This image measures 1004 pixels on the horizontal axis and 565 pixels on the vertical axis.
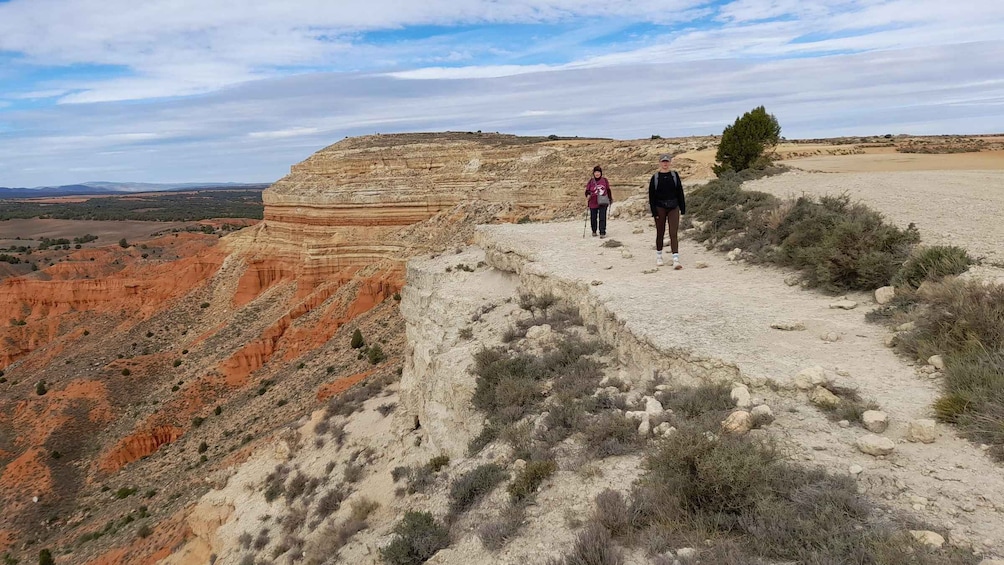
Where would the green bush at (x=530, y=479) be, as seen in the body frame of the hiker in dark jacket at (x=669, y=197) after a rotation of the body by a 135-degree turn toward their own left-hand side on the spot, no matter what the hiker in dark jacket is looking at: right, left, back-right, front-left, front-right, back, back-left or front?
back-right

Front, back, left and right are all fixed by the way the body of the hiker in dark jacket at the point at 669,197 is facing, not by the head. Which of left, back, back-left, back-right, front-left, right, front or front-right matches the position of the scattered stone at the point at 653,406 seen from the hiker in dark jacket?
front

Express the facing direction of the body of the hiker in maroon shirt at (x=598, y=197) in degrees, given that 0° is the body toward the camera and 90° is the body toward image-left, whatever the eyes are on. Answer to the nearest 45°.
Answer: approximately 0°

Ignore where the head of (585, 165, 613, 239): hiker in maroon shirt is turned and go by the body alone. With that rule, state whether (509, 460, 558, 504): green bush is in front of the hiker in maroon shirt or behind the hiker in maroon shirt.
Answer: in front

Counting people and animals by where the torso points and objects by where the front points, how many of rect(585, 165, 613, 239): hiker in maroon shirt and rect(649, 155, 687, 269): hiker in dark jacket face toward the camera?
2

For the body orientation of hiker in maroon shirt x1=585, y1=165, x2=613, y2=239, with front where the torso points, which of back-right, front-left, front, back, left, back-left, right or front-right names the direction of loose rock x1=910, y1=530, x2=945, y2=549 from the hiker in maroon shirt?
front

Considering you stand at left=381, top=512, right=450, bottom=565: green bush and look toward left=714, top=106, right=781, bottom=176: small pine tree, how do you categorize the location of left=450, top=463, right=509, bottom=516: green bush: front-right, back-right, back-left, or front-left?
front-right

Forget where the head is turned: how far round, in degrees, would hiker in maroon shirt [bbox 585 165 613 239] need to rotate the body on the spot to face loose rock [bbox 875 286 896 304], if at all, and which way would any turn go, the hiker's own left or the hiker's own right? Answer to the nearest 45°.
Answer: approximately 45° to the hiker's own left

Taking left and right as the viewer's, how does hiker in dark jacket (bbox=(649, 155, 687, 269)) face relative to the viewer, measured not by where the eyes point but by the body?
facing the viewer

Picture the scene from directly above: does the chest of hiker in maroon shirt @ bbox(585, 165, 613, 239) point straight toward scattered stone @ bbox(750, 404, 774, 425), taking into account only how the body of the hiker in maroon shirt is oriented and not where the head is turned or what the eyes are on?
yes

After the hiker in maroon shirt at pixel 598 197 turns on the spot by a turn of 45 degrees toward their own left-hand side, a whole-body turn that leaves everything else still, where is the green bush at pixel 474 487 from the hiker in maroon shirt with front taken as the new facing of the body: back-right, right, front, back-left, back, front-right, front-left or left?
front-right

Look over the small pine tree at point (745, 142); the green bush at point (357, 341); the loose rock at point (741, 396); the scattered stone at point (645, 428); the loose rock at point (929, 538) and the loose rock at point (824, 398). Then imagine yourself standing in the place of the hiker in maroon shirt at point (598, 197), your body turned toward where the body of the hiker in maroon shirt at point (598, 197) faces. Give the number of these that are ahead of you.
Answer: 4

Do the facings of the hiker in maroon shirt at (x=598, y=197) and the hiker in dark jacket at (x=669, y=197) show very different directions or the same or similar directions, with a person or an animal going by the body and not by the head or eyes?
same or similar directions
